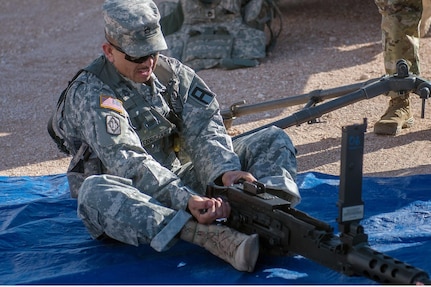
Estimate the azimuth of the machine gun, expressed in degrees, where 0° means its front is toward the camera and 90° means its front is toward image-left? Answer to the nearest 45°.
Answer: approximately 315°

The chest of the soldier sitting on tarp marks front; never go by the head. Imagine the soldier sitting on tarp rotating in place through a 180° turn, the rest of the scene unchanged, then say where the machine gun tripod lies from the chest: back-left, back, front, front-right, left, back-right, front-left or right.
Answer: right

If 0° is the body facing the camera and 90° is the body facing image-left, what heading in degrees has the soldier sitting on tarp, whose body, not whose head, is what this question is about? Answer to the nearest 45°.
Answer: approximately 315°

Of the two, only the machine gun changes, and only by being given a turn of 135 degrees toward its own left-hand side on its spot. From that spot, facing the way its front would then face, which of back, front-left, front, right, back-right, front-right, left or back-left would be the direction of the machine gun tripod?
front

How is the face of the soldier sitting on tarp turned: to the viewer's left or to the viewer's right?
to the viewer's right
